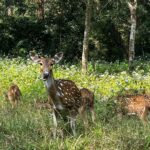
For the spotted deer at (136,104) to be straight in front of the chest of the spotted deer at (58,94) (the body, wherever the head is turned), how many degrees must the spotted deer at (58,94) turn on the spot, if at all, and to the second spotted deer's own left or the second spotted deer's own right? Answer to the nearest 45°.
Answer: approximately 180°
